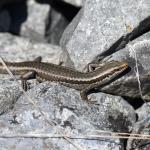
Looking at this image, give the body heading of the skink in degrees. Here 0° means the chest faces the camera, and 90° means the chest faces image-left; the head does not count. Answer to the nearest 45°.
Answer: approximately 270°

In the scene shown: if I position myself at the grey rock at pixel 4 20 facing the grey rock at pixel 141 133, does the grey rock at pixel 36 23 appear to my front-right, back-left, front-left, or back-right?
front-left

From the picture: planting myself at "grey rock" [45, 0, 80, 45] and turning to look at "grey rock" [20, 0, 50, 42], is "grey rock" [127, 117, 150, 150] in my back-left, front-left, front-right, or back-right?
back-left

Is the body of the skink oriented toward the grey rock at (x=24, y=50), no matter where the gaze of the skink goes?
no
